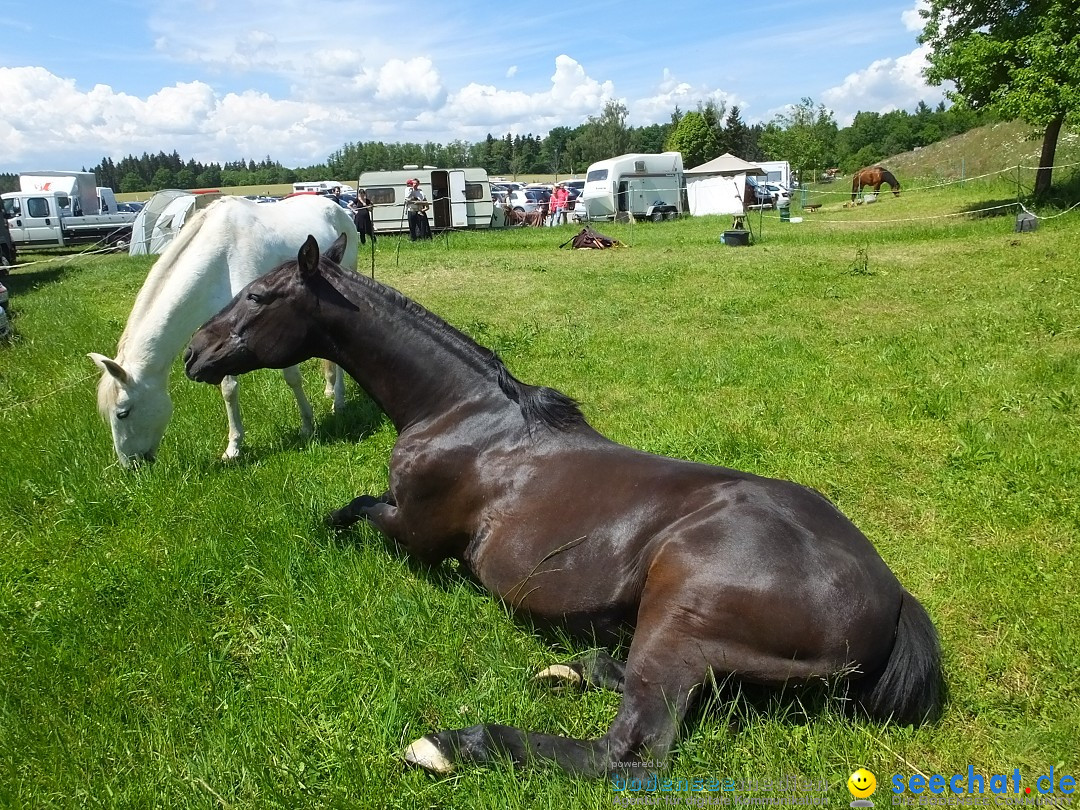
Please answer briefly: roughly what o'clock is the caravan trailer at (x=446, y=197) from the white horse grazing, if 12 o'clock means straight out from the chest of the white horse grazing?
The caravan trailer is roughly at 5 o'clock from the white horse grazing.

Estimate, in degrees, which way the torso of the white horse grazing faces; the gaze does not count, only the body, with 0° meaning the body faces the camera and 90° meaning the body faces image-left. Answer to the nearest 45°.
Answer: approximately 45°

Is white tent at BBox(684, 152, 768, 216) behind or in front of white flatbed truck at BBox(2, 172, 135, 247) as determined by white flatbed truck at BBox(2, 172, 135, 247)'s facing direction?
behind

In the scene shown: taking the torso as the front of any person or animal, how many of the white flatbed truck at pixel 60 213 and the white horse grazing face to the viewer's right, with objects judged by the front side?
0

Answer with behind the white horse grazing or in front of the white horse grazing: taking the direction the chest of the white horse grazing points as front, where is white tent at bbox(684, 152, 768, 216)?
behind

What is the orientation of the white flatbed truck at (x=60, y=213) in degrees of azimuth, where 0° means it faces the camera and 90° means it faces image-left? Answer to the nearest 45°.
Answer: approximately 90°

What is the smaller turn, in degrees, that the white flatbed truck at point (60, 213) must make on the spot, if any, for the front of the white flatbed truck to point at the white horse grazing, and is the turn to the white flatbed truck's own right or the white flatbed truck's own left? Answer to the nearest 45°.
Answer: approximately 90° to the white flatbed truck's own left

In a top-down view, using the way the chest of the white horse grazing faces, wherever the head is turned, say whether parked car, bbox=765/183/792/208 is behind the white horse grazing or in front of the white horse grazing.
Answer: behind

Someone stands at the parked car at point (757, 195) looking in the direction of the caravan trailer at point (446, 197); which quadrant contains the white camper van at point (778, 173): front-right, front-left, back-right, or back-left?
back-right

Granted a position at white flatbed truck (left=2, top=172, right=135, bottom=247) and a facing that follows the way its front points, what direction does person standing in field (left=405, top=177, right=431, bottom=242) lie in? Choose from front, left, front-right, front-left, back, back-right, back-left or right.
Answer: back-left

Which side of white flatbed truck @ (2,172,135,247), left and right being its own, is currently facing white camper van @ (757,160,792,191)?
back

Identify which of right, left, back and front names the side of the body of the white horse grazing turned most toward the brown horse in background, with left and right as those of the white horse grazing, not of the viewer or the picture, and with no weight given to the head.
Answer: back

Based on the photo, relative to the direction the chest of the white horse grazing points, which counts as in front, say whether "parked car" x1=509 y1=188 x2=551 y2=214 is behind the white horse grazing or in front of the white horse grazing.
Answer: behind
